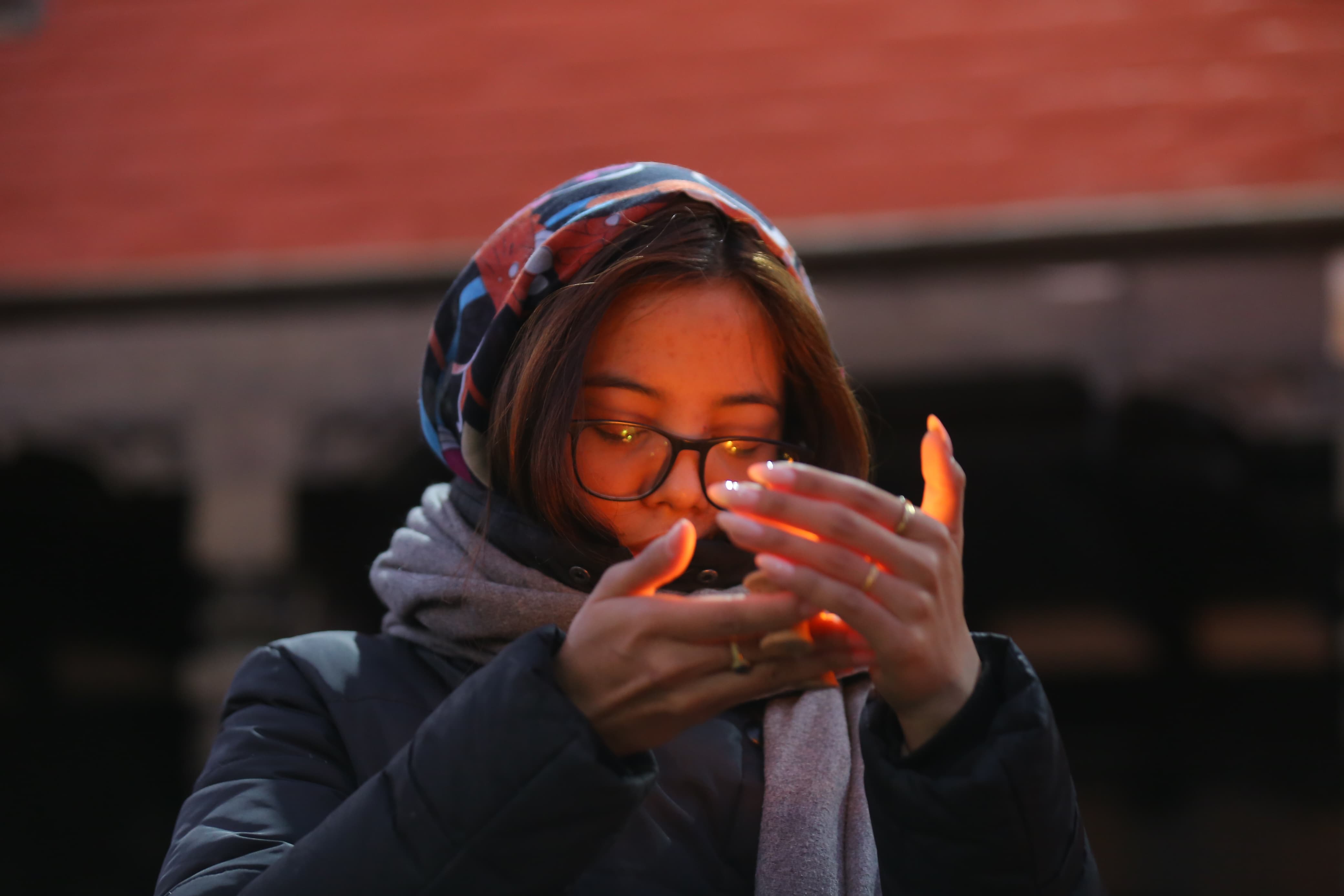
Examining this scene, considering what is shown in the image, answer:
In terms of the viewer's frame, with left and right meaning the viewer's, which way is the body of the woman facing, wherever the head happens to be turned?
facing the viewer

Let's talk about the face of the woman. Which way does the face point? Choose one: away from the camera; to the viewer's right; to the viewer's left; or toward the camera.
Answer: toward the camera
